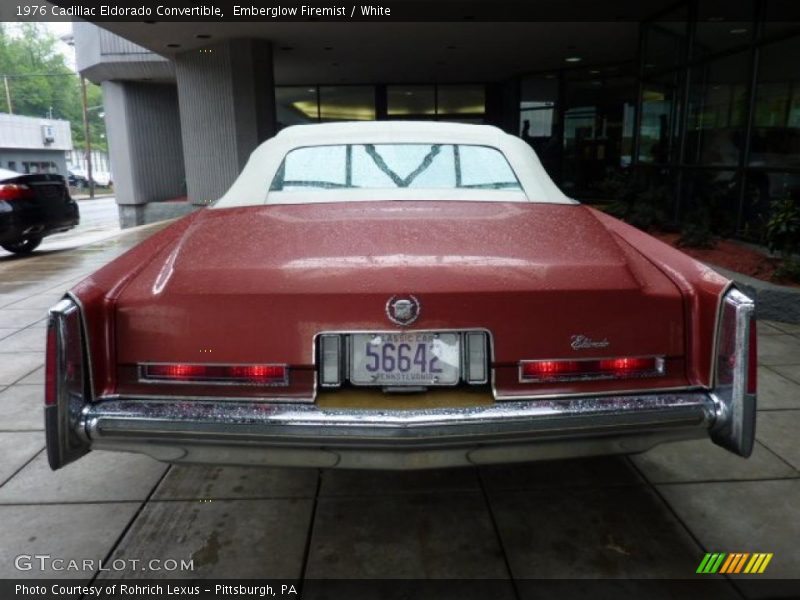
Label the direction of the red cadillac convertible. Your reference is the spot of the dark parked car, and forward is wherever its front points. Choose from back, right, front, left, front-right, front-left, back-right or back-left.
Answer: back-left

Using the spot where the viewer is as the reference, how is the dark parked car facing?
facing away from the viewer and to the left of the viewer

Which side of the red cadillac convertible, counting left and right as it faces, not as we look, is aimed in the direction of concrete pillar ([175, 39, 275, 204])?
front

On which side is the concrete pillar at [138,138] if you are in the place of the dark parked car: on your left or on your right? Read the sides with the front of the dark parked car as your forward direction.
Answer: on your right

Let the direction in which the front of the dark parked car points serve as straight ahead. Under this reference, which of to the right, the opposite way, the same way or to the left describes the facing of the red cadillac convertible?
to the right

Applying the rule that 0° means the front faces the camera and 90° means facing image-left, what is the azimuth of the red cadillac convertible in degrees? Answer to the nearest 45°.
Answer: approximately 180°

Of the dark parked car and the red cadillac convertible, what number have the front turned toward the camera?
0

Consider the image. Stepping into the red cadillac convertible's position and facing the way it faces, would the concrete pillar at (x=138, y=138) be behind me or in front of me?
in front

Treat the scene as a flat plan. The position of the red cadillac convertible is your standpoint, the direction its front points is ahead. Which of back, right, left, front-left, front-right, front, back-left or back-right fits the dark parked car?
front-left

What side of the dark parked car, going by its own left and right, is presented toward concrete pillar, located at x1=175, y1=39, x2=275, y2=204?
right
